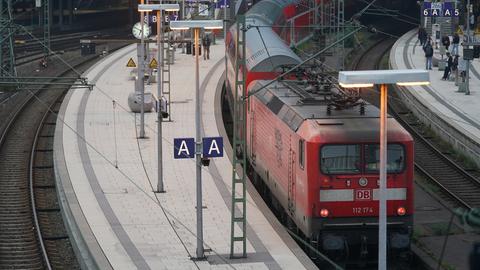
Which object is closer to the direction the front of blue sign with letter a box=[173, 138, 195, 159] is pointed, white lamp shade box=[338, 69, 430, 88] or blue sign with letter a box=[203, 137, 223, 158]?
the white lamp shade

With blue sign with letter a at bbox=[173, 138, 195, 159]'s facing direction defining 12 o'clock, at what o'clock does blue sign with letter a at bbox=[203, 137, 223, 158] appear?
blue sign with letter a at bbox=[203, 137, 223, 158] is roughly at 10 o'clock from blue sign with letter a at bbox=[173, 138, 195, 159].

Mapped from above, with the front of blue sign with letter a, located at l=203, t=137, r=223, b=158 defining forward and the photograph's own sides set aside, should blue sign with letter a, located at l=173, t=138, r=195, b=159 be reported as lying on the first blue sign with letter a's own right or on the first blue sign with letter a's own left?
on the first blue sign with letter a's own right

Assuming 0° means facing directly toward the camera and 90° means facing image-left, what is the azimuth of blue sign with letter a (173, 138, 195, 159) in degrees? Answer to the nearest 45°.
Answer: approximately 0°

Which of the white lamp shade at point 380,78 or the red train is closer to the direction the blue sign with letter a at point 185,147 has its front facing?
the white lamp shade

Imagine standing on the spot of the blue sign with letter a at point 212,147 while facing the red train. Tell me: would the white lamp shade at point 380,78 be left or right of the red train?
right

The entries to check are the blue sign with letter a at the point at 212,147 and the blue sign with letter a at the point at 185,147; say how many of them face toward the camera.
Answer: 2
